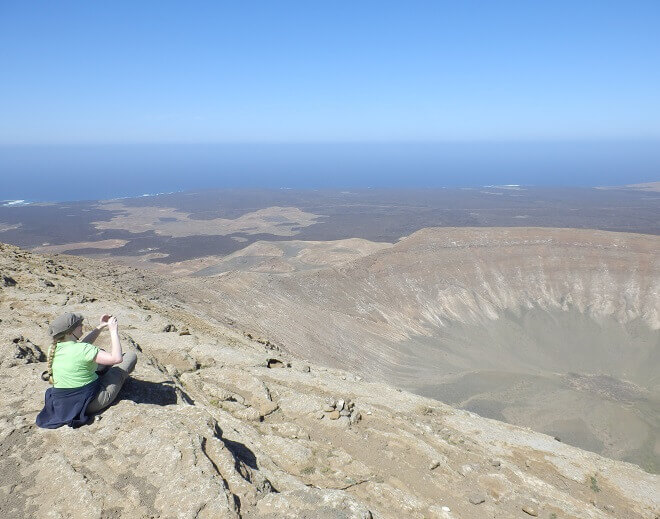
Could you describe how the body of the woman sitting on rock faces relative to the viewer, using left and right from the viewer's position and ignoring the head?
facing away from the viewer and to the right of the viewer

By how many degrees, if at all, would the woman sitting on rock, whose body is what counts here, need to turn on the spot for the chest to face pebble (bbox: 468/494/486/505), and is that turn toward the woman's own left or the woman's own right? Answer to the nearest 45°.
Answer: approximately 45° to the woman's own right

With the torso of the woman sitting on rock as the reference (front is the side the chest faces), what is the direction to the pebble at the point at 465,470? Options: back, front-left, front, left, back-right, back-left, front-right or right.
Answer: front-right

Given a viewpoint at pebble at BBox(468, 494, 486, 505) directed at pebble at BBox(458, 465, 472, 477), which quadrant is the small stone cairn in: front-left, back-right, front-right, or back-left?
front-left

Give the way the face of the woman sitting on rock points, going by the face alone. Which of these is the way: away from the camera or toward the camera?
away from the camera
